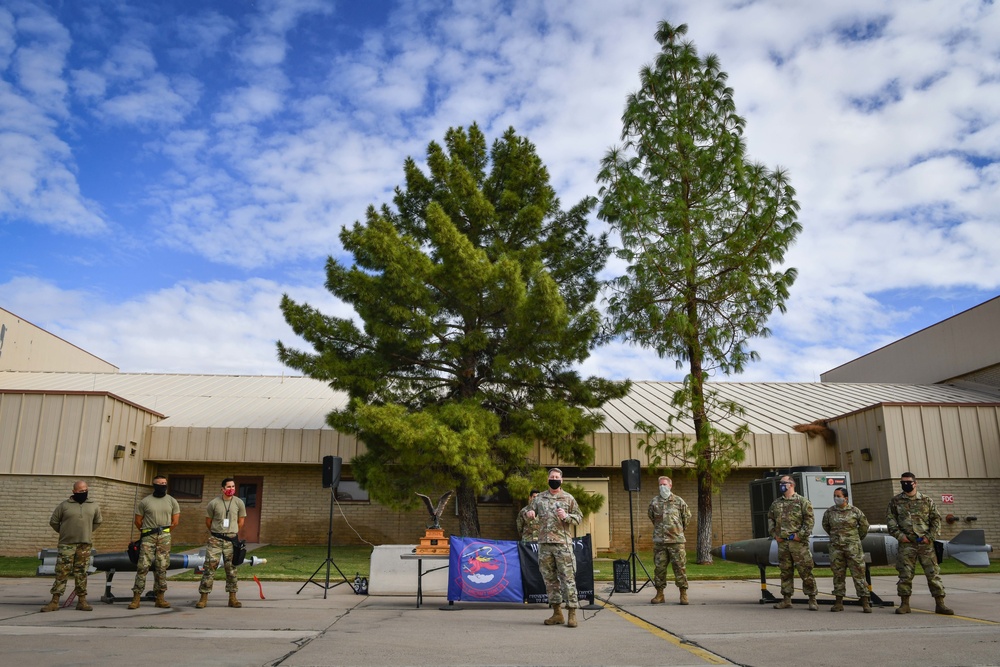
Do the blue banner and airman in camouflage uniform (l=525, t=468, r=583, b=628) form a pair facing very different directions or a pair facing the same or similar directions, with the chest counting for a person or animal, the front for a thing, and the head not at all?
same or similar directions

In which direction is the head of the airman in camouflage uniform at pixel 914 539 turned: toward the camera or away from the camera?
toward the camera

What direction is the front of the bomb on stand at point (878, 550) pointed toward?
to the viewer's left

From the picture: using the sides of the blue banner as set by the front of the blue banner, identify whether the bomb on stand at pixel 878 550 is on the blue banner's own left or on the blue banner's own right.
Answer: on the blue banner's own left

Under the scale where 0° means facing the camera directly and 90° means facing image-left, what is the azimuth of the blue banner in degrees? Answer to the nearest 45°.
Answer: approximately 0°

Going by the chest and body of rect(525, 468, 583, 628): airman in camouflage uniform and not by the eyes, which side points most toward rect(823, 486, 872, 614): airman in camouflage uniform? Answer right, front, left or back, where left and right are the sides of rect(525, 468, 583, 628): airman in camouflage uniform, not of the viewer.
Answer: left

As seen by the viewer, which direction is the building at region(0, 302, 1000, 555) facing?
toward the camera

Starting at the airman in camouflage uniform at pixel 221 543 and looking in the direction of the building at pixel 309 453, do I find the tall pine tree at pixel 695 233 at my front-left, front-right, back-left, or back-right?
front-right

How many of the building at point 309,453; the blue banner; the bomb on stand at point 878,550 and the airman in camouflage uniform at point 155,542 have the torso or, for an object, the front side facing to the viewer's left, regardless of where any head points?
1

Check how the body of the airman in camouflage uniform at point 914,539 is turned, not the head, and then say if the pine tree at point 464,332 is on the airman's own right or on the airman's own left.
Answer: on the airman's own right

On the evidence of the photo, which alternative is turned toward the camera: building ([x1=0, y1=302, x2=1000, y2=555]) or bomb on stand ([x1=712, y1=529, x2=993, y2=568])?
the building

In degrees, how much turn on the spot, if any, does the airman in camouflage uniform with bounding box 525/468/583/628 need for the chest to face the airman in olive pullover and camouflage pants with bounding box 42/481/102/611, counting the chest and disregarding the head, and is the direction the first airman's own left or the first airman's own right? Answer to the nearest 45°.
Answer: approximately 90° to the first airman's own right

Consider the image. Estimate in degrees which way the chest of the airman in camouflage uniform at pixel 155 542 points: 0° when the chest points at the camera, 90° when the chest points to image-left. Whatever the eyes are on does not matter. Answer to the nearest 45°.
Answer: approximately 0°

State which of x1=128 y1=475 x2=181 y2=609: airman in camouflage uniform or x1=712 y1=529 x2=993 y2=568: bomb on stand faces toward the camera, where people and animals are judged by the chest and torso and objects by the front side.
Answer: the airman in camouflage uniform

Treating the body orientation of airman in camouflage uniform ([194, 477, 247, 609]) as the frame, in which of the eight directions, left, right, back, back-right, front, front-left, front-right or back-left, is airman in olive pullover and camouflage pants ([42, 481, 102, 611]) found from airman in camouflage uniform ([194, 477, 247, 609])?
right
